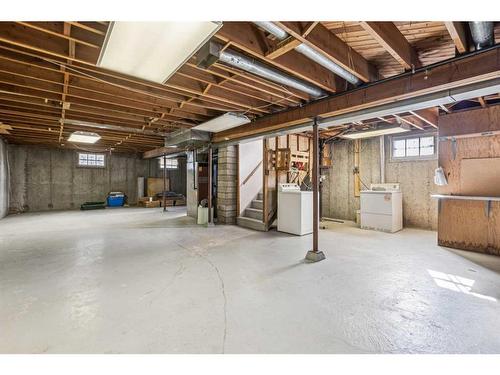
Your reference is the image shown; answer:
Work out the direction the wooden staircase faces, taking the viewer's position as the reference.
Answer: facing the viewer and to the left of the viewer

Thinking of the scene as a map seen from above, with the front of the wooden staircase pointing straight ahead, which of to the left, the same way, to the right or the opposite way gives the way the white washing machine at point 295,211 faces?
the same way

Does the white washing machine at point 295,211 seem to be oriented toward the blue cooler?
no

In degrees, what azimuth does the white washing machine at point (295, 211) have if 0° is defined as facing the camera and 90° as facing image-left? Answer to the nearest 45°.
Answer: approximately 45°

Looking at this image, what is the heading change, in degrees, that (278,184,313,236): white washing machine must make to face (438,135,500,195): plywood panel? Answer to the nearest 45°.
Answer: approximately 135° to its left

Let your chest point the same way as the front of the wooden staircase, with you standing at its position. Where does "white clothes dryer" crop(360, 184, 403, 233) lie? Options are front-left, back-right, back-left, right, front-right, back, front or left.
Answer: back-left

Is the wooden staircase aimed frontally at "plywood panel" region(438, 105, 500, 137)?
no

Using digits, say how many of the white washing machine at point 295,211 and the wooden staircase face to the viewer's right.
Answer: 0
